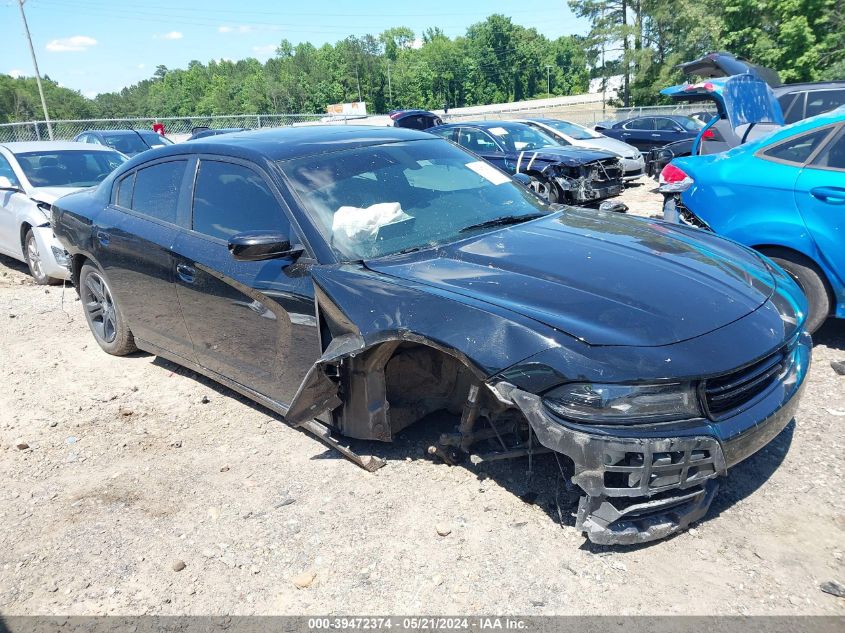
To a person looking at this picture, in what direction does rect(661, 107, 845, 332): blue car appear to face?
facing to the right of the viewer

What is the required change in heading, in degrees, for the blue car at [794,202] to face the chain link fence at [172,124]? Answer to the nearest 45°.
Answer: approximately 135° to its left

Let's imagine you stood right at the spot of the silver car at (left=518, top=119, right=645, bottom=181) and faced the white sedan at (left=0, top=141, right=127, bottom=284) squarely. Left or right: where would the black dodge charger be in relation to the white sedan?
left

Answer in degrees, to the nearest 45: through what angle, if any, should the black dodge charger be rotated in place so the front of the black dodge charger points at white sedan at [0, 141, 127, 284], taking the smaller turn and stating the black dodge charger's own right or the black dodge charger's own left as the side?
approximately 180°

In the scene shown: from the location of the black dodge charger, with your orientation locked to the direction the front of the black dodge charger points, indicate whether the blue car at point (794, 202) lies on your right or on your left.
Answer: on your left

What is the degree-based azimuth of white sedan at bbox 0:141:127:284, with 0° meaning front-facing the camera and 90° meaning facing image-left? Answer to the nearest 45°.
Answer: approximately 315°

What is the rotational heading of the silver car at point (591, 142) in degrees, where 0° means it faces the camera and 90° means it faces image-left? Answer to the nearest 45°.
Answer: approximately 315°

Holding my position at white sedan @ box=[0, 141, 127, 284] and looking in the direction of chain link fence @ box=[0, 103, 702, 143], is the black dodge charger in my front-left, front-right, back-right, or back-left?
back-right

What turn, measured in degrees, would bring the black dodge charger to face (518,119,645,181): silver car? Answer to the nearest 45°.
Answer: approximately 135° to its left

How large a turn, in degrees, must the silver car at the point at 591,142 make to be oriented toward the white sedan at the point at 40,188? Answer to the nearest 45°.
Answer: approximately 90° to its right

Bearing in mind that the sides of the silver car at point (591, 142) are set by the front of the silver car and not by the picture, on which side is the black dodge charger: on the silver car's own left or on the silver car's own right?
on the silver car's own right

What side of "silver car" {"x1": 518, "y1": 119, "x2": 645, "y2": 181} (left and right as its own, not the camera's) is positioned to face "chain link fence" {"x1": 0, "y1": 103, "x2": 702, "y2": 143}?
back
